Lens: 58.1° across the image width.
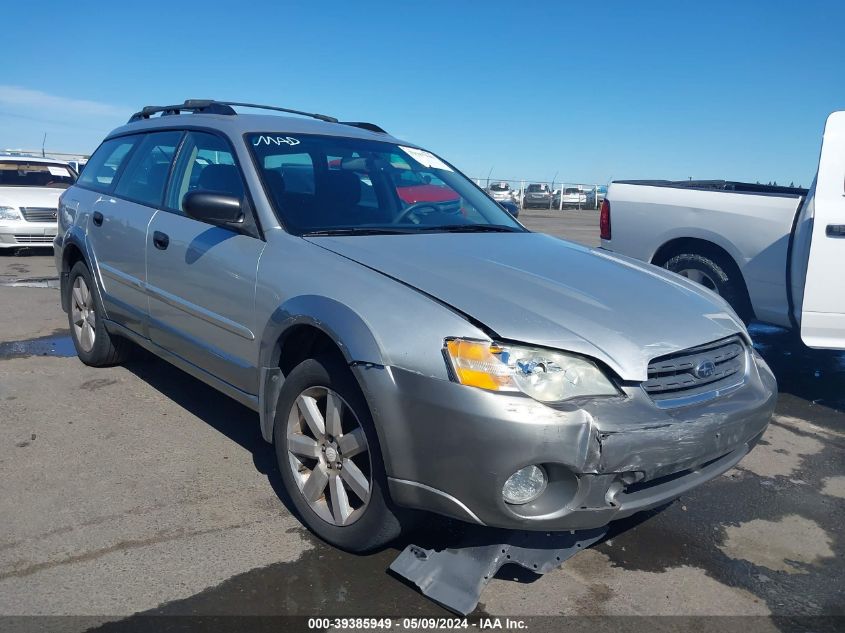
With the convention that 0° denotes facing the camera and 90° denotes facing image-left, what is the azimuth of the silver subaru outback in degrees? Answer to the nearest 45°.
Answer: approximately 315°

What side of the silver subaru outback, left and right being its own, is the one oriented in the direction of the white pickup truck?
left

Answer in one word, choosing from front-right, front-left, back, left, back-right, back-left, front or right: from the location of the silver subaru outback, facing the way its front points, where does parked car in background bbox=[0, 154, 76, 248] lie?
back

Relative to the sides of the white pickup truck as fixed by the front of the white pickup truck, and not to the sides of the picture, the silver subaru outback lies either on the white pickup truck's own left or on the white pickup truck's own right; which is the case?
on the white pickup truck's own right

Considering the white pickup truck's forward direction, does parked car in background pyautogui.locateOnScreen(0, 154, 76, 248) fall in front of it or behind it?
behind

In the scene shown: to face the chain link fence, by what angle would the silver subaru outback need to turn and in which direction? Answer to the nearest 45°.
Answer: approximately 135° to its left

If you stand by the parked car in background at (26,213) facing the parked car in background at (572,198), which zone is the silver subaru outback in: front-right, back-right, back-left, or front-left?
back-right
